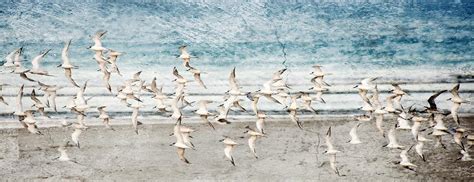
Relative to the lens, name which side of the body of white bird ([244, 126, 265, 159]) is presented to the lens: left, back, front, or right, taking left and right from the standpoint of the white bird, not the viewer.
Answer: left

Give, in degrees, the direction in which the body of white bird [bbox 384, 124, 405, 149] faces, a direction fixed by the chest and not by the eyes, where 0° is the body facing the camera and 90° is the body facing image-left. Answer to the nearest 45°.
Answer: approximately 90°

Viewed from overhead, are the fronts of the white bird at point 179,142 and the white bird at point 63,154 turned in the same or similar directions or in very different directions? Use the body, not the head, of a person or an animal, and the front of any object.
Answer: same or similar directions

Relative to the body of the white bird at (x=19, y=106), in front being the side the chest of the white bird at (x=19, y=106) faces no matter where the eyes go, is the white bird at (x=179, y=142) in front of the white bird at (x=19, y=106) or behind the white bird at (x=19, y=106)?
behind

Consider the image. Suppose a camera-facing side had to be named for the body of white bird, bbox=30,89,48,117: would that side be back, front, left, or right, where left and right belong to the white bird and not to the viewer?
left

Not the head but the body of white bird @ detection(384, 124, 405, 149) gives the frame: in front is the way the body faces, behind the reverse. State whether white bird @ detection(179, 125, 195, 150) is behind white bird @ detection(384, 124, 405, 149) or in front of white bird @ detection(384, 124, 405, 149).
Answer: in front

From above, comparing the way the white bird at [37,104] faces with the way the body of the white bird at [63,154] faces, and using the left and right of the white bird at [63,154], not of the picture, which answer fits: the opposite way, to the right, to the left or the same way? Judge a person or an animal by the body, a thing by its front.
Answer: the same way

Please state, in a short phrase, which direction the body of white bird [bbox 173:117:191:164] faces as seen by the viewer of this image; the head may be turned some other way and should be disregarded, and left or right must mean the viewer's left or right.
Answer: facing to the left of the viewer

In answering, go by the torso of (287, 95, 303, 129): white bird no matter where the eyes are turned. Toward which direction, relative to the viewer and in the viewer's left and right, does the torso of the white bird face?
facing to the left of the viewer

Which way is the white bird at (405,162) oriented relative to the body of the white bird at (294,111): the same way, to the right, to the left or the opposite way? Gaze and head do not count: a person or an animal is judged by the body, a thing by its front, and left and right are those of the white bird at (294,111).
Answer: the same way

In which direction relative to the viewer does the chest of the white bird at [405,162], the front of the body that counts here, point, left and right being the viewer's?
facing to the left of the viewer
